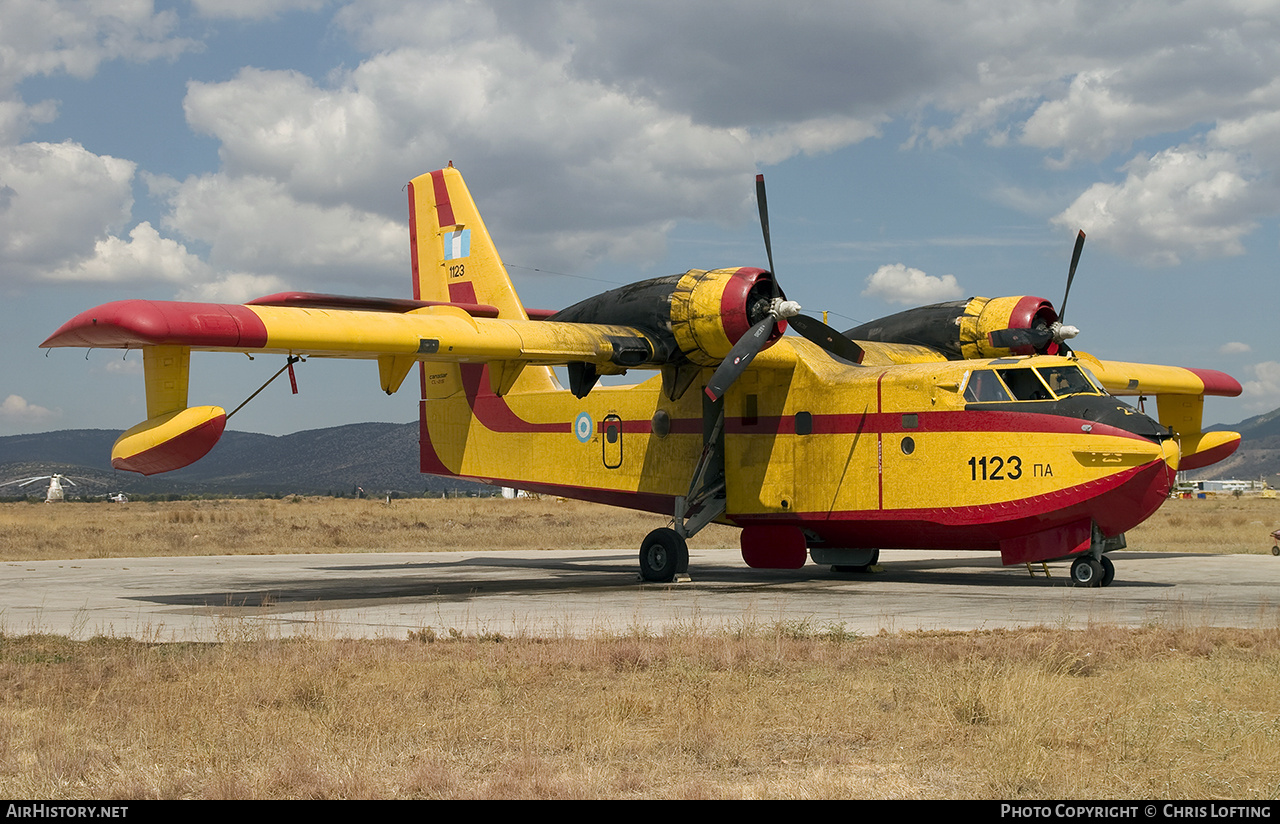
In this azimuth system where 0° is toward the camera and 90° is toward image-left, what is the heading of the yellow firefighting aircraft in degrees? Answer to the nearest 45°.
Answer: approximately 315°
